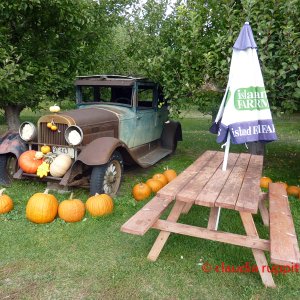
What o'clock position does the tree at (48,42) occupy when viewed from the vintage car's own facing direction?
The tree is roughly at 4 o'clock from the vintage car.

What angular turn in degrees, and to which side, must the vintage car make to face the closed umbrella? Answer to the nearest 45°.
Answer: approximately 90° to its left

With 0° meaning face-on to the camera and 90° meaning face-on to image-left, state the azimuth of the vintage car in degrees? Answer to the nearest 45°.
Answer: approximately 45°

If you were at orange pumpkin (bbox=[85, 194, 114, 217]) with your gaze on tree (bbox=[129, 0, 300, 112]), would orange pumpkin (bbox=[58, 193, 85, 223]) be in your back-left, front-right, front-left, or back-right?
back-left

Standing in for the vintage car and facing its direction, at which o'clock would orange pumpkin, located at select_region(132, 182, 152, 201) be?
The orange pumpkin is roughly at 9 o'clock from the vintage car.

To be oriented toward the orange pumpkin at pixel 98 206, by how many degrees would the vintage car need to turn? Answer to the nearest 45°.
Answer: approximately 45° to its left

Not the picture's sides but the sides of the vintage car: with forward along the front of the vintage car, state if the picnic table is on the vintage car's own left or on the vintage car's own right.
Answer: on the vintage car's own left

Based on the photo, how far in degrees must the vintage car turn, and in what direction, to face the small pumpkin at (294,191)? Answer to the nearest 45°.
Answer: approximately 135° to its left

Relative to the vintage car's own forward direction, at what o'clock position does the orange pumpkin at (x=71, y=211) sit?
The orange pumpkin is roughly at 11 o'clock from the vintage car.

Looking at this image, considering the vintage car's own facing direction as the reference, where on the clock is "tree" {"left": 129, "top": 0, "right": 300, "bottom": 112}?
The tree is roughly at 7 o'clock from the vintage car.
